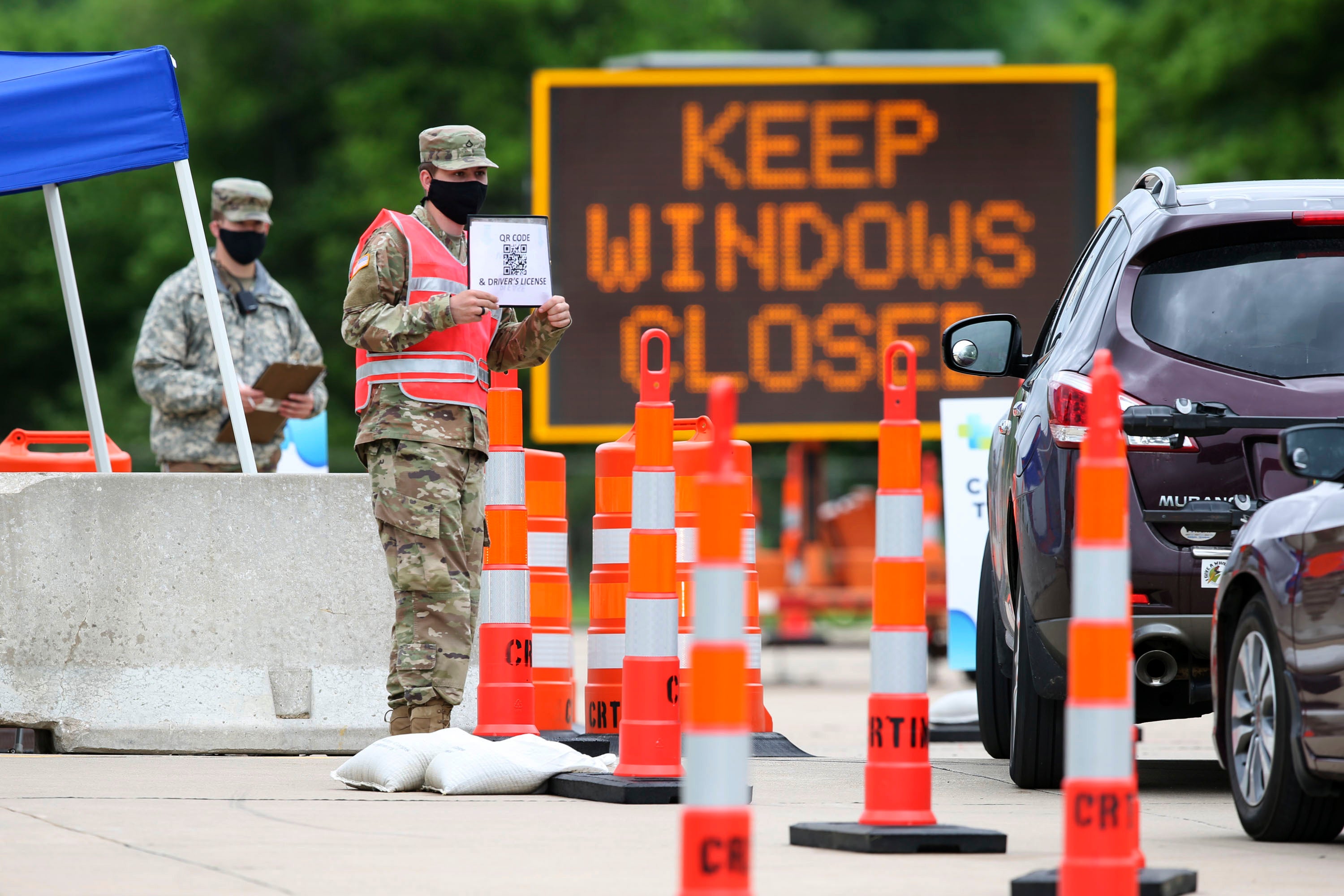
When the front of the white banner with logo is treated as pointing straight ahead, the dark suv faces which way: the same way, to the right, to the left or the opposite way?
the opposite way

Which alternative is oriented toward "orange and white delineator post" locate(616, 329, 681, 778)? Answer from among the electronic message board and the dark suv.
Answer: the electronic message board

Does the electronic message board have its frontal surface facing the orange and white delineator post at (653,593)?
yes

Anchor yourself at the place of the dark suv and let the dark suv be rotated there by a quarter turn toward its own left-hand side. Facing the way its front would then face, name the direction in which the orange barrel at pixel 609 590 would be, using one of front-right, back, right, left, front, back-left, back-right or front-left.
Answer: front-right

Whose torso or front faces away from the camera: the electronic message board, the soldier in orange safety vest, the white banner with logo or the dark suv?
the dark suv

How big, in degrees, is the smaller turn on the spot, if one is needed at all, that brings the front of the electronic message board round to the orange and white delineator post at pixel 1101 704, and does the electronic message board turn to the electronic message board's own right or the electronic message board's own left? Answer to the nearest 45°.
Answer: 0° — it already faces it

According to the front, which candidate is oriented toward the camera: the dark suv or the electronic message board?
the electronic message board

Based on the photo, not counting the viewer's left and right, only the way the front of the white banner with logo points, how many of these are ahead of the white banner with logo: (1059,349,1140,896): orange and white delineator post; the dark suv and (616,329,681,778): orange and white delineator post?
3

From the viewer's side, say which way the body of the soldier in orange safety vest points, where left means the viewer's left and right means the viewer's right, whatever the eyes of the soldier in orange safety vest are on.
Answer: facing the viewer and to the right of the viewer

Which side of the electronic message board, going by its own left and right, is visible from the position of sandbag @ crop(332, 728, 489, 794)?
front

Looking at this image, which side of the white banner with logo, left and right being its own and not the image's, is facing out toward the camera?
front

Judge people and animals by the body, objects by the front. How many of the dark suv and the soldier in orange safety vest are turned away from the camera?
1

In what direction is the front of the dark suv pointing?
away from the camera

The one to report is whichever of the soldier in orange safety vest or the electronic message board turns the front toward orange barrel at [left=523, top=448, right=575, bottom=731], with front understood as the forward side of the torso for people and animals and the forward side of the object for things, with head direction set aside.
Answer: the electronic message board

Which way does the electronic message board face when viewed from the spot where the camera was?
facing the viewer

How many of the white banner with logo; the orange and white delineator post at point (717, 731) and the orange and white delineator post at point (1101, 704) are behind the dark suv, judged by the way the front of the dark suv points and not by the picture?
2

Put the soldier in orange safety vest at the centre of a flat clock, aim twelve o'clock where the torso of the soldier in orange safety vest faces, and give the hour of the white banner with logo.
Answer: The white banner with logo is roughly at 9 o'clock from the soldier in orange safety vest.

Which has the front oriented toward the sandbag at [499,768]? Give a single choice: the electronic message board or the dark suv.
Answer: the electronic message board

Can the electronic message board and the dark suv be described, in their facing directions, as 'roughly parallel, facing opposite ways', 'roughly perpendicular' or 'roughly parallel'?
roughly parallel, facing opposite ways
